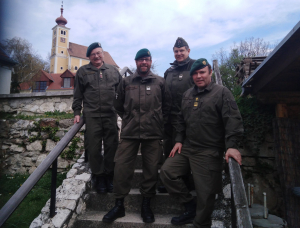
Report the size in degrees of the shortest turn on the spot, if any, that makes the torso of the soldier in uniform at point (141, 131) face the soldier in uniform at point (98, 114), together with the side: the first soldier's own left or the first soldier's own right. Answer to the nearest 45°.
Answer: approximately 135° to the first soldier's own right

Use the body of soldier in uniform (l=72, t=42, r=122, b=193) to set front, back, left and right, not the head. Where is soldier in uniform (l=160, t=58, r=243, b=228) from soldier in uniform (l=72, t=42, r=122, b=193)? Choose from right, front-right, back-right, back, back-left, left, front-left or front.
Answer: front-left

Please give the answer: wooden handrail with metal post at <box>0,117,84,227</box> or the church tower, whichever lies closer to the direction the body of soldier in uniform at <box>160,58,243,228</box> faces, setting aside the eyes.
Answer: the wooden handrail with metal post

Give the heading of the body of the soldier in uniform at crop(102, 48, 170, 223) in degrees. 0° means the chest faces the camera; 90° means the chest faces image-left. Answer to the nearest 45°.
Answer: approximately 0°

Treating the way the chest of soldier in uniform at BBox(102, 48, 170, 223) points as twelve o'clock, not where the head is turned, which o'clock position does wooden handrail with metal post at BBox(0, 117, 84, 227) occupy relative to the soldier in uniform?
The wooden handrail with metal post is roughly at 2 o'clock from the soldier in uniform.

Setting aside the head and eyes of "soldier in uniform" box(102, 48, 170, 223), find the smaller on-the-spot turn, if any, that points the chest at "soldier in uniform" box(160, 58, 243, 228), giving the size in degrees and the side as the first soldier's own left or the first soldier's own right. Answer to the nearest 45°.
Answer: approximately 45° to the first soldier's own left

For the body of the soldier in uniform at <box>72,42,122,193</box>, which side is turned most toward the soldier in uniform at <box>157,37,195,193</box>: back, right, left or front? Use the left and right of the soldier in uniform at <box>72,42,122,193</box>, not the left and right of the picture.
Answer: left

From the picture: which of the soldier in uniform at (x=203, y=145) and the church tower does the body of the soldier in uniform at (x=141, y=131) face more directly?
the soldier in uniform

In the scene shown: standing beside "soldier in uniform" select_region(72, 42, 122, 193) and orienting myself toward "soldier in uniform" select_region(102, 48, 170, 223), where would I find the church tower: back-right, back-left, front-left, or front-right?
back-left

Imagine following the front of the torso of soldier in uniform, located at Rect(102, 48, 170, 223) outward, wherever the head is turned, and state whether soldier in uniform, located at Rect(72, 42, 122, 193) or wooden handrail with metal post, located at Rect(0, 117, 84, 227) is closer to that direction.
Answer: the wooden handrail with metal post

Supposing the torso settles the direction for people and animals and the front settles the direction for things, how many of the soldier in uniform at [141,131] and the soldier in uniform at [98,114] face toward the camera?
2
